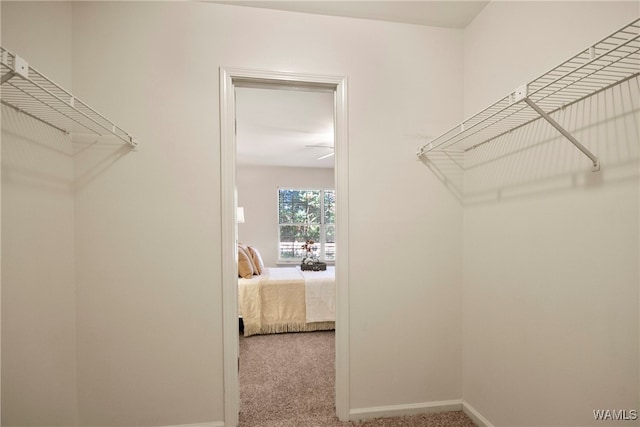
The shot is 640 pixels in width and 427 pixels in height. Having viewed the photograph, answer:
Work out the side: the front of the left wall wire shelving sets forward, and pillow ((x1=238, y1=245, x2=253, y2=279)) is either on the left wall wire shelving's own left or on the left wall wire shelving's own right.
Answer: on the left wall wire shelving's own left

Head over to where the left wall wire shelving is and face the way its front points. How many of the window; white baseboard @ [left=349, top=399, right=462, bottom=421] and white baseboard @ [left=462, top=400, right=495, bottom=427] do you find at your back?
0

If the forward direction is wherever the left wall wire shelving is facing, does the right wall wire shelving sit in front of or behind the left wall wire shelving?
in front

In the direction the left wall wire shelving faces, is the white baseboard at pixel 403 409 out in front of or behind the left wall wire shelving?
in front

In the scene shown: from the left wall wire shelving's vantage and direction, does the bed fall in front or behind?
in front

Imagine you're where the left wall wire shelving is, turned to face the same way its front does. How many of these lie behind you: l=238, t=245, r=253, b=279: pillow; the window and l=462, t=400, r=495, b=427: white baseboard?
0

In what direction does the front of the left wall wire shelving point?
to the viewer's right

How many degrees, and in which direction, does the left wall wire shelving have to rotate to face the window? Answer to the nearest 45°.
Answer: approximately 45° to its left
